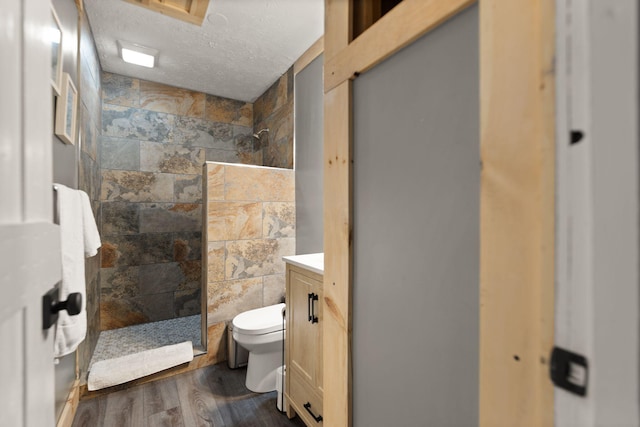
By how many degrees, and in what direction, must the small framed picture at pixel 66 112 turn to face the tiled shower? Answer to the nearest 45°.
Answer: approximately 45° to its left

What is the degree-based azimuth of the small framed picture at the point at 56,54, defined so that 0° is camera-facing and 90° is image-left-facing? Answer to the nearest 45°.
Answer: approximately 270°

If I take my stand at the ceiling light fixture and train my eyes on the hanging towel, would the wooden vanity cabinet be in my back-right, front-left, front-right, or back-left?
front-left

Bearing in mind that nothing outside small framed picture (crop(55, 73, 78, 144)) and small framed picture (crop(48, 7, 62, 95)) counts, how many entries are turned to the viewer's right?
2

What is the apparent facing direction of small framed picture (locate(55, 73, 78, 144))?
to the viewer's right

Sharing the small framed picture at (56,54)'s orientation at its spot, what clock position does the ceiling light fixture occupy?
The ceiling light fixture is roughly at 10 o'clock from the small framed picture.

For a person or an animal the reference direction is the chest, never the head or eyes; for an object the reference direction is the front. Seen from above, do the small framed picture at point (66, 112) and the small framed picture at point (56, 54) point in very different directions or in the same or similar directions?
same or similar directions

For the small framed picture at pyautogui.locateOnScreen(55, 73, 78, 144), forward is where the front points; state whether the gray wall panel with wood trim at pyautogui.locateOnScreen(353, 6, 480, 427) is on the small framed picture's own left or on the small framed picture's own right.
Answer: on the small framed picture's own right
